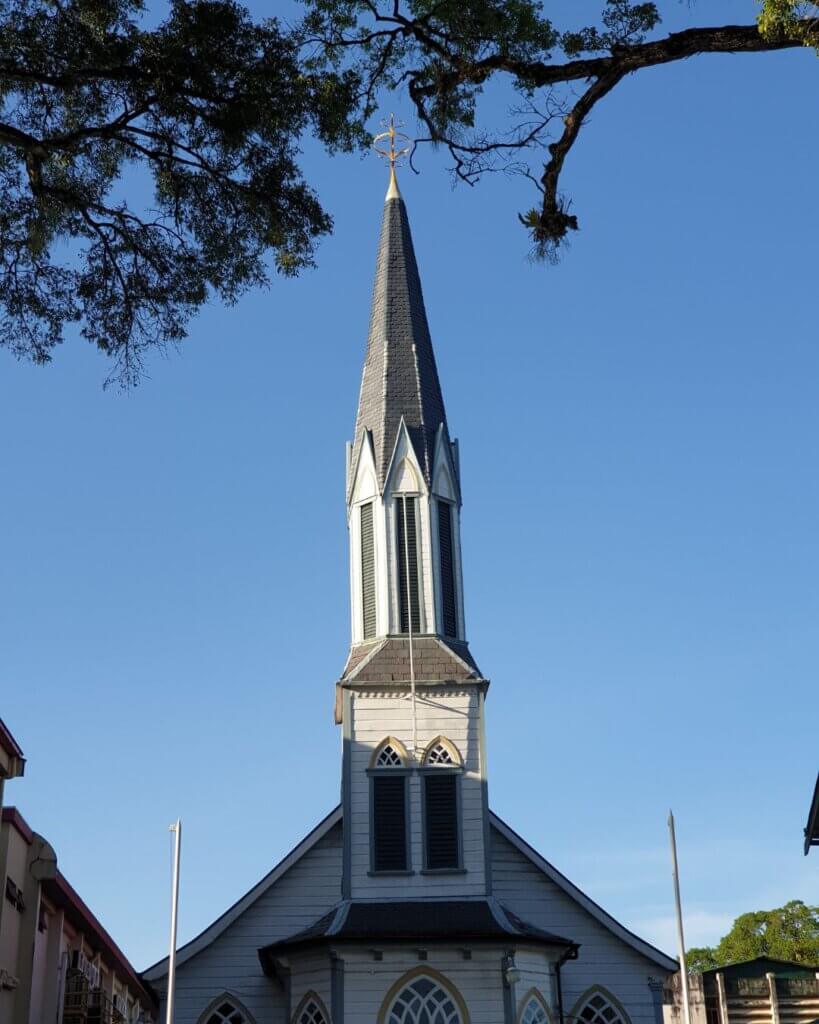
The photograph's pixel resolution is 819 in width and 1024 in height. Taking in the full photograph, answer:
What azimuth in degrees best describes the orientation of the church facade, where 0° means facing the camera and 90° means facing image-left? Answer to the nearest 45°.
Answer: approximately 0°
